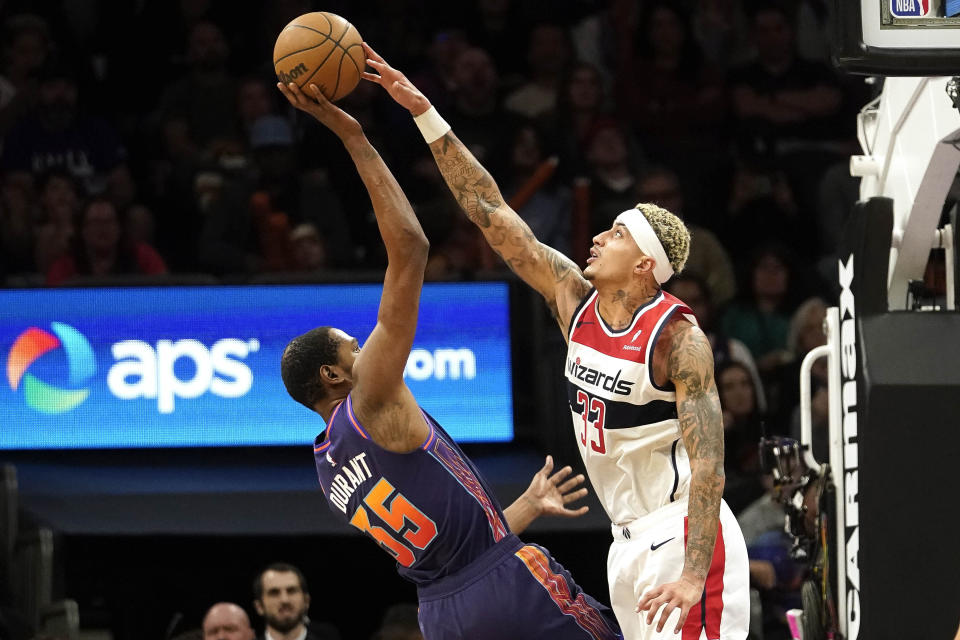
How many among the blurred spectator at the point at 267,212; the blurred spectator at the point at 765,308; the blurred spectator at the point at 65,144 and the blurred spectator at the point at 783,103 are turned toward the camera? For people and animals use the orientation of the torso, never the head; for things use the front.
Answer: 4

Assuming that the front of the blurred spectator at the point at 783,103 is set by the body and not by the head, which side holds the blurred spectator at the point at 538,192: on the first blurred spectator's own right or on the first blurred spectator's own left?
on the first blurred spectator's own right

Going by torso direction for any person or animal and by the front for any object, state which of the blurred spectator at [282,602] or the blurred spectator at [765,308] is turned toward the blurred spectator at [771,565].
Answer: the blurred spectator at [765,308]

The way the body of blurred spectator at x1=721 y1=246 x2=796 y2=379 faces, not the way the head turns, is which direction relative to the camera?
toward the camera

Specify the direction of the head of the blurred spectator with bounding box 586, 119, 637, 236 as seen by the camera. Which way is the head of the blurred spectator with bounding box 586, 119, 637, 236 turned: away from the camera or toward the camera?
toward the camera

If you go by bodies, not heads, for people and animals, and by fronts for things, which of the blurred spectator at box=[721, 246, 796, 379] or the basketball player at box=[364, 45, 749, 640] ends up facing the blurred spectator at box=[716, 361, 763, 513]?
the blurred spectator at box=[721, 246, 796, 379]

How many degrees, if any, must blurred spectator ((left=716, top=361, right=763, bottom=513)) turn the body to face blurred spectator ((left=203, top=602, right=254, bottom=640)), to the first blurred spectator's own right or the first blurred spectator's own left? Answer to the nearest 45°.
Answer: approximately 45° to the first blurred spectator's own right

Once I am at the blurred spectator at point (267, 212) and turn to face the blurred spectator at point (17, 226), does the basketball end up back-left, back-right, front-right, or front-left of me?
back-left

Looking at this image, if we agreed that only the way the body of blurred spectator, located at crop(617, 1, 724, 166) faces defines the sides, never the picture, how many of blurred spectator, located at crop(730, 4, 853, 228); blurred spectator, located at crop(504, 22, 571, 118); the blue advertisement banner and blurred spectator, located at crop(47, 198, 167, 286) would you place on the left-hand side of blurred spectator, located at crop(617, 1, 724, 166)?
1

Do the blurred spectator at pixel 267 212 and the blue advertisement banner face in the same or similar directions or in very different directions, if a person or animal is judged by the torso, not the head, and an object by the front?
same or similar directions

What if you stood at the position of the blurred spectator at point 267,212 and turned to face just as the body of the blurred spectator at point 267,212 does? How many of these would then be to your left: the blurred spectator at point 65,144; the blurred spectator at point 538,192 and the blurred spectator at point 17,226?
1

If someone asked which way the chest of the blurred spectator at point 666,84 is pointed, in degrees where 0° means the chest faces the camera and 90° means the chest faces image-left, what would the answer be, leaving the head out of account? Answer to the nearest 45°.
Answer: approximately 0°

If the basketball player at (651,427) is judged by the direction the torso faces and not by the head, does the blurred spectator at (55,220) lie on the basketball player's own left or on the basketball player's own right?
on the basketball player's own right

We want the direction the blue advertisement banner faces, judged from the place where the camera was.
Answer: facing the viewer

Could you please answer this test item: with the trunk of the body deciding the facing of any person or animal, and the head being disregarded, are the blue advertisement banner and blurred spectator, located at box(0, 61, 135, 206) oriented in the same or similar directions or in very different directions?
same or similar directions

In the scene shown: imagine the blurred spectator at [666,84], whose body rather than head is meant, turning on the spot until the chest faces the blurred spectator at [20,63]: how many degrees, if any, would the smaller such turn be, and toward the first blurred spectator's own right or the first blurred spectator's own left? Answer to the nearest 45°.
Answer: approximately 90° to the first blurred spectator's own right
